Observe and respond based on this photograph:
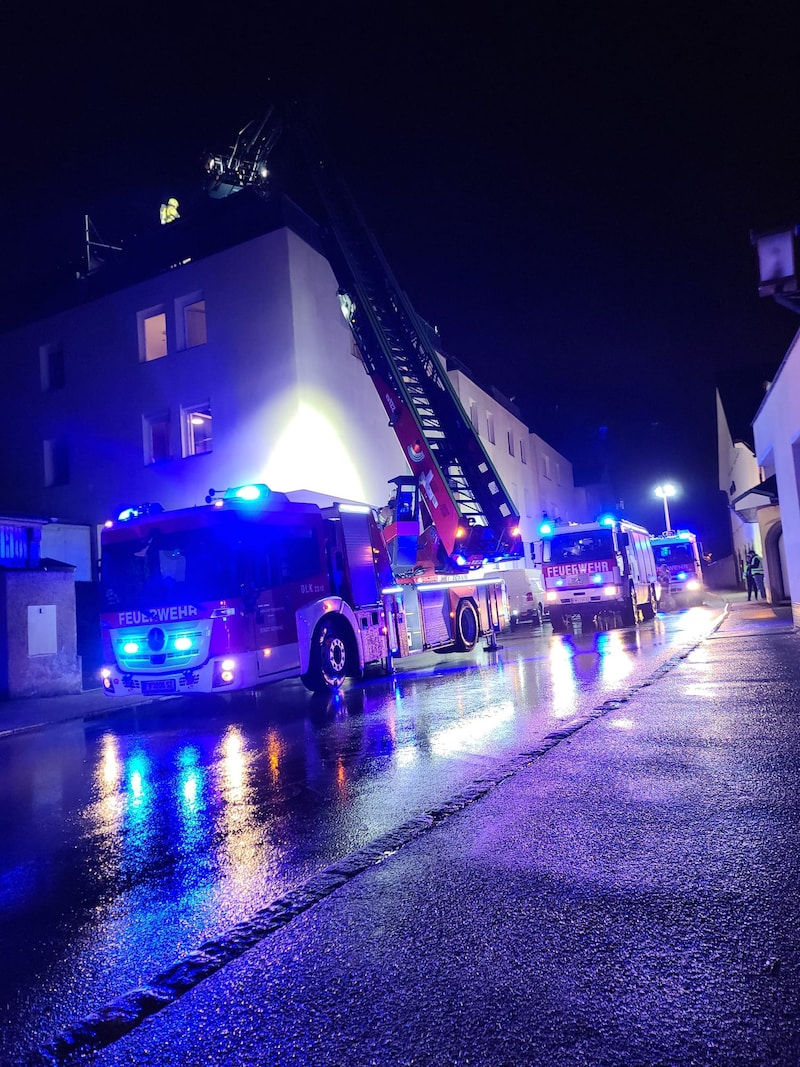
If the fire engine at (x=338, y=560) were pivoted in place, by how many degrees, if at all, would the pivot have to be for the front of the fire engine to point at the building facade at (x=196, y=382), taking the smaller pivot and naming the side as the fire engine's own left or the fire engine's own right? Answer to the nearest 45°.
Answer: approximately 135° to the fire engine's own right

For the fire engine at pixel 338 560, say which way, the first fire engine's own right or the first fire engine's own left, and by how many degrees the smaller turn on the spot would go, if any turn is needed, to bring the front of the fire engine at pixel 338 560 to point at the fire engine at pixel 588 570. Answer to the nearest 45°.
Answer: approximately 180°

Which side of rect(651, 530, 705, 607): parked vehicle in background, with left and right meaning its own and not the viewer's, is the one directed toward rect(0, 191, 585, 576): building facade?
front

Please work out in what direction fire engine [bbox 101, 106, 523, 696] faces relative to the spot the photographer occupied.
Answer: facing the viewer and to the left of the viewer

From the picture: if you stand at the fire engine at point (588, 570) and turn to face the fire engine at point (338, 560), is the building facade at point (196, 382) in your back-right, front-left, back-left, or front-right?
front-right

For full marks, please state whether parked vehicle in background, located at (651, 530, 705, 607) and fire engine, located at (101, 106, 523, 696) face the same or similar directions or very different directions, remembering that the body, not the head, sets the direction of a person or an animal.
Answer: same or similar directions

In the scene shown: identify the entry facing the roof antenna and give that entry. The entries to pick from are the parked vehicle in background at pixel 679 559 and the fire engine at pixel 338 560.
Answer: the parked vehicle in background

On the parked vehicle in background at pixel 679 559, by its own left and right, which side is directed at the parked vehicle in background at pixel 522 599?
front

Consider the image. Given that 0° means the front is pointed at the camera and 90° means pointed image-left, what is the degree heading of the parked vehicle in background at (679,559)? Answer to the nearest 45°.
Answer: approximately 45°

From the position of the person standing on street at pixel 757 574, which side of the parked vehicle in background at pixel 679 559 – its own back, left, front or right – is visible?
left

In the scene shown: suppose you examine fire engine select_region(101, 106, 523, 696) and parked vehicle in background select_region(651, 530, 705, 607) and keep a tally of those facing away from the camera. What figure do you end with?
0

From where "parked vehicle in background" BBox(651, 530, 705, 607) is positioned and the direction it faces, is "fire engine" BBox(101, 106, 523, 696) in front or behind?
in front

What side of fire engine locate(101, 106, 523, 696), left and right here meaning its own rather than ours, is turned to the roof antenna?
right

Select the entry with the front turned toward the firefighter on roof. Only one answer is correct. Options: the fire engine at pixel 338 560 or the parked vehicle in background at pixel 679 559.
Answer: the parked vehicle in background

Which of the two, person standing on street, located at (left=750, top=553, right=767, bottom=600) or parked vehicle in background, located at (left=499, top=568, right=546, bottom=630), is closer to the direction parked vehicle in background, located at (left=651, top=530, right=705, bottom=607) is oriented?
the parked vehicle in background

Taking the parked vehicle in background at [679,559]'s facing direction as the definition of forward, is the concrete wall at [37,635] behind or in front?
in front
